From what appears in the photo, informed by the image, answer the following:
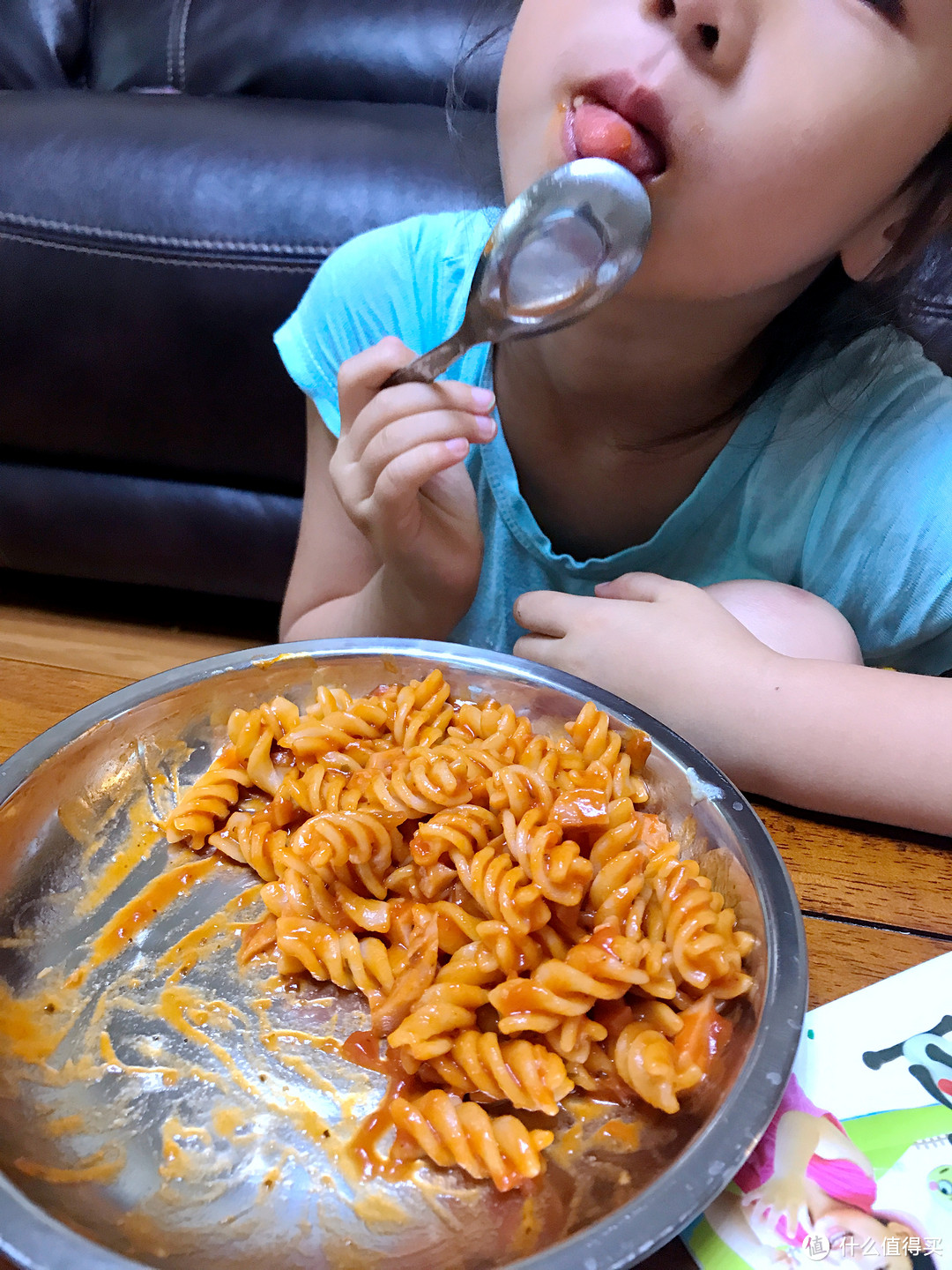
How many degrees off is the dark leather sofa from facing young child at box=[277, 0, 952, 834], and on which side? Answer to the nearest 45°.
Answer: approximately 45° to its left

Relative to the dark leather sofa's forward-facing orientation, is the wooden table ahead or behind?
ahead

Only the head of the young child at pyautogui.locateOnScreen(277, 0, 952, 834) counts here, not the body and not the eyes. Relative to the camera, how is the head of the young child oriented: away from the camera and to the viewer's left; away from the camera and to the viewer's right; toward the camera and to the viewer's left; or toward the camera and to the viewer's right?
toward the camera and to the viewer's left

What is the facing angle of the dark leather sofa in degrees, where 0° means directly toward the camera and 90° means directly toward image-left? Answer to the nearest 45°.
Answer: approximately 0°

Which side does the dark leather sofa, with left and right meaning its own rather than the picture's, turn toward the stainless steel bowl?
front

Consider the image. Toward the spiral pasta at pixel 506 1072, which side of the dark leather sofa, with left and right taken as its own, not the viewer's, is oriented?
front
